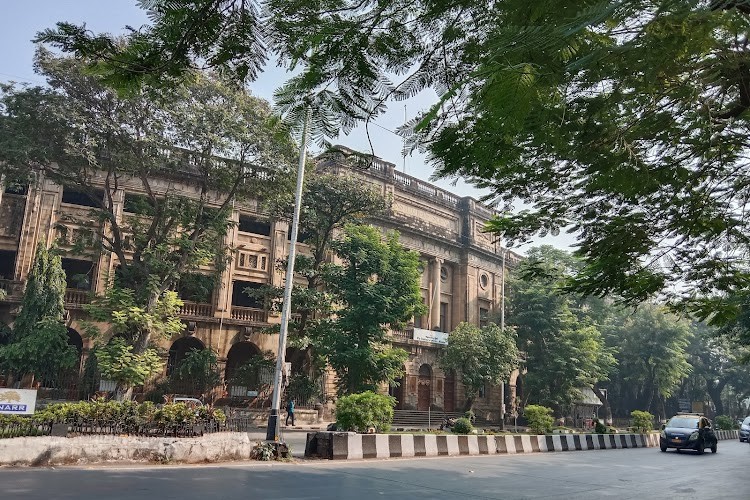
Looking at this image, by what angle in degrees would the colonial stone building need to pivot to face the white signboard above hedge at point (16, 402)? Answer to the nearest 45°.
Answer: approximately 45° to its right

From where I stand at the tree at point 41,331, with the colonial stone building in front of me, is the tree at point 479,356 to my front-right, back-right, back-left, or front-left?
front-right

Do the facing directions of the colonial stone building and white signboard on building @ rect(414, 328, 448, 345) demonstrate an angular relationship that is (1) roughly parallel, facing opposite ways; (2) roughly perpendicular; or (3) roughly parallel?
roughly parallel

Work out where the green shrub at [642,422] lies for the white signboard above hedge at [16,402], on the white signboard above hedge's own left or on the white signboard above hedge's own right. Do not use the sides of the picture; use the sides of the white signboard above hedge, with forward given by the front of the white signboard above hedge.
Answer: on the white signboard above hedge's own left

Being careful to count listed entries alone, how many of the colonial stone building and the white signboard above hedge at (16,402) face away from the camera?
0

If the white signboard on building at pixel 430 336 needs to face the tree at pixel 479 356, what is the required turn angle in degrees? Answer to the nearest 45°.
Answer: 0° — it already faces it

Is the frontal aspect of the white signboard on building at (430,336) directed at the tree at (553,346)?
no

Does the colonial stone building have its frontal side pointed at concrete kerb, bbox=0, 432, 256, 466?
no

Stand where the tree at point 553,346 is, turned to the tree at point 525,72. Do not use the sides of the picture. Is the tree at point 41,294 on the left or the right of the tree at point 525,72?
right

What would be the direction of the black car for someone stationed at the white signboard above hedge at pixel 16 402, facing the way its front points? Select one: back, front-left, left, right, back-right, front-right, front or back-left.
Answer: left

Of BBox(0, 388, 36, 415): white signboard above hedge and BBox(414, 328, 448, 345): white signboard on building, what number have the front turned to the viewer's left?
0

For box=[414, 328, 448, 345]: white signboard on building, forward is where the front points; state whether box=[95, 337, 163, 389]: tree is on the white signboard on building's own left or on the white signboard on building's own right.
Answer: on the white signboard on building's own right

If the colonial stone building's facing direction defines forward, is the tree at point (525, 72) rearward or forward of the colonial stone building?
forward

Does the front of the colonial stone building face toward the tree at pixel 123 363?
no

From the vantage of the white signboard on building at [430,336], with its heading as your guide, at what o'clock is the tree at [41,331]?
The tree is roughly at 3 o'clock from the white signboard on building.

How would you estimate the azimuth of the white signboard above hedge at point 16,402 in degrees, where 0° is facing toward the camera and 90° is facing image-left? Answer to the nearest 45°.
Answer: approximately 0°

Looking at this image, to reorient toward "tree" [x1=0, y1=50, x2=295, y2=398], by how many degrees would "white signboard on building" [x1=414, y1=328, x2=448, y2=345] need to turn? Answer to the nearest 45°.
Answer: approximately 90° to its right

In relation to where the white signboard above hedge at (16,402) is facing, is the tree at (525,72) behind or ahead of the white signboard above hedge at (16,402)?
ahead

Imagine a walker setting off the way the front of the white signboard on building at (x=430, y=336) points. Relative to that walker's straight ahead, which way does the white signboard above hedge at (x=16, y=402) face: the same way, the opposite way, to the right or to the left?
the same way
